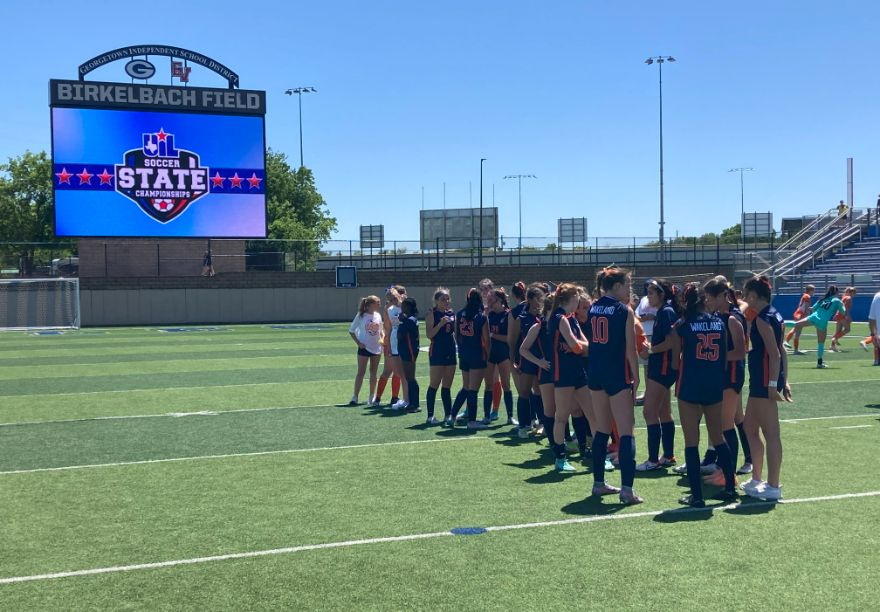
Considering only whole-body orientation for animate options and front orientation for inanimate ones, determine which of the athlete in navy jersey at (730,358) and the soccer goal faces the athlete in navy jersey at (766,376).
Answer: the soccer goal

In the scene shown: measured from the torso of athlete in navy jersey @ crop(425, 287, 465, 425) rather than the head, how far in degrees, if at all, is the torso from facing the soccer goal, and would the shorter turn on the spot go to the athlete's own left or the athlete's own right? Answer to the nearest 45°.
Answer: approximately 180°

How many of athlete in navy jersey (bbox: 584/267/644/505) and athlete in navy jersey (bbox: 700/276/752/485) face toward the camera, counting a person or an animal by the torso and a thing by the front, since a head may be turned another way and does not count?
0

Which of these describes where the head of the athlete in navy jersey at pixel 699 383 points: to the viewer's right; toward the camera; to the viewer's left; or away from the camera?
away from the camera

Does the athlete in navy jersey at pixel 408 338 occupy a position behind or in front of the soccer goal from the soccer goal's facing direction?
in front

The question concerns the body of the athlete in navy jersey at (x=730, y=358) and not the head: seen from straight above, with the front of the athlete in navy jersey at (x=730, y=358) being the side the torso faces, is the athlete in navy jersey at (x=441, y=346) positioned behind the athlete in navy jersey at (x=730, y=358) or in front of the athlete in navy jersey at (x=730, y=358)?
in front

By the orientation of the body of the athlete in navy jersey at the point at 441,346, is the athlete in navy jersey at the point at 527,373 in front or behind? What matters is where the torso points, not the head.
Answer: in front

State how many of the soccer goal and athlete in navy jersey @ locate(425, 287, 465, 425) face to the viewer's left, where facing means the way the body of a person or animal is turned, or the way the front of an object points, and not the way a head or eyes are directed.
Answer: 0

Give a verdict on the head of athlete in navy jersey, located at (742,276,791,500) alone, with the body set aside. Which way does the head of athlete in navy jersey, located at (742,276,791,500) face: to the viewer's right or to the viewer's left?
to the viewer's left

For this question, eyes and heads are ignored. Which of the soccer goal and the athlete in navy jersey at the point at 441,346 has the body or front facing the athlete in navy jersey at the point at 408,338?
the soccer goal

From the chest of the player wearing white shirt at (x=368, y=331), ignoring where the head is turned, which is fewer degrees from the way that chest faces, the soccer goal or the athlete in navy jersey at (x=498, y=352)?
the athlete in navy jersey

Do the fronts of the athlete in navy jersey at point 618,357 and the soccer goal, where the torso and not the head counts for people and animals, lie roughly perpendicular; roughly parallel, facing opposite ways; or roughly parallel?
roughly perpendicular
